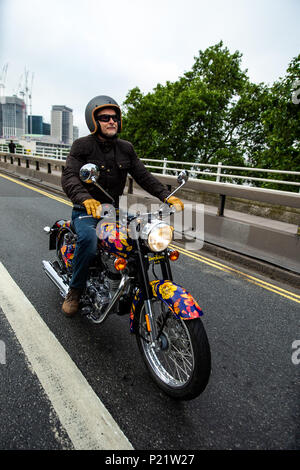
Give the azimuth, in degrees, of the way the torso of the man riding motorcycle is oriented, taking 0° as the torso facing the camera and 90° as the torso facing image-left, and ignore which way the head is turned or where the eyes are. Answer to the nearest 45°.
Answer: approximately 315°

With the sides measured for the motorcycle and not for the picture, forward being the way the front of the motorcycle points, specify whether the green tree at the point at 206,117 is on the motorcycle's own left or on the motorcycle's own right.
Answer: on the motorcycle's own left
